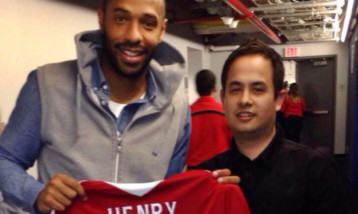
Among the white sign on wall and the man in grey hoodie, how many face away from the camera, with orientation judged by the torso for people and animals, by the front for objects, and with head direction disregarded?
0

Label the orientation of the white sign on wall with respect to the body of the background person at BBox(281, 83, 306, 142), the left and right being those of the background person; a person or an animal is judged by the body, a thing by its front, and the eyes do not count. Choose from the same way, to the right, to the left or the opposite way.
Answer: the opposite way

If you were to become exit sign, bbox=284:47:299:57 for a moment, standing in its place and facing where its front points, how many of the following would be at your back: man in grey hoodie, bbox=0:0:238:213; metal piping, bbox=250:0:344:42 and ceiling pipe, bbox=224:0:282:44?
0

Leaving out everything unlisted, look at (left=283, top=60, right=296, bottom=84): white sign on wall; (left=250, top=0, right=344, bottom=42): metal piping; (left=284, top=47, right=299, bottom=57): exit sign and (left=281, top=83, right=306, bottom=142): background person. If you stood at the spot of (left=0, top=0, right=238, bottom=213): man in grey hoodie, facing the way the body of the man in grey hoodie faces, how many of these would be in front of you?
0

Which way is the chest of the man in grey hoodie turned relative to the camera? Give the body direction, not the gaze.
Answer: toward the camera

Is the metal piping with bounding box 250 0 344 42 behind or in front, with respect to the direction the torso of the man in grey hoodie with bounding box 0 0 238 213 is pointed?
behind

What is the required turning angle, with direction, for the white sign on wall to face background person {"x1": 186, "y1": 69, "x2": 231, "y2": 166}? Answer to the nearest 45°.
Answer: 0° — it already faces them

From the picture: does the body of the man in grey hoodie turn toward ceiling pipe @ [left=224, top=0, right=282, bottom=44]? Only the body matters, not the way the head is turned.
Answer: no

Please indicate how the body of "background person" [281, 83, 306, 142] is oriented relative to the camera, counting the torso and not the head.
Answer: away from the camera

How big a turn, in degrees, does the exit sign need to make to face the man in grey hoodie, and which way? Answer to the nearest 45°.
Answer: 0° — it already faces them

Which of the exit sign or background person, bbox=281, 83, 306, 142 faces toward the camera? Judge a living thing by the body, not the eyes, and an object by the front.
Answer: the exit sign

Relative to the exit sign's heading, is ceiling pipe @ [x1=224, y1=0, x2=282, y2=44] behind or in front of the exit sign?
in front

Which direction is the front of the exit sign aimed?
toward the camera

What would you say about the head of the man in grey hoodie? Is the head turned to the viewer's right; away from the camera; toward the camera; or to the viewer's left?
toward the camera

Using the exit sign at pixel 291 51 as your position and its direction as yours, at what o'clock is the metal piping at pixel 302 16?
The metal piping is roughly at 12 o'clock from the exit sign.

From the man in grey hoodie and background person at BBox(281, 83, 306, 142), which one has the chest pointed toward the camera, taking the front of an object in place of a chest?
the man in grey hoodie

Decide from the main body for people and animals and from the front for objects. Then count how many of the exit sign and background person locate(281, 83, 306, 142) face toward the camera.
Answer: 1
